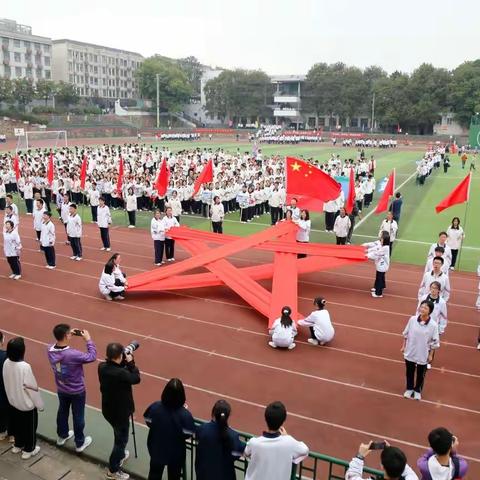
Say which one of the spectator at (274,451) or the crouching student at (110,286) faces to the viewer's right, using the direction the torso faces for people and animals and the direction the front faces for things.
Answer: the crouching student

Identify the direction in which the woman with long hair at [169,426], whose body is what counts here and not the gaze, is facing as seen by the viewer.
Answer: away from the camera

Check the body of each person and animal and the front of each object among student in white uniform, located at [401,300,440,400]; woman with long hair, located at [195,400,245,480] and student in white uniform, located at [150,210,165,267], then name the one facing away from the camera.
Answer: the woman with long hair

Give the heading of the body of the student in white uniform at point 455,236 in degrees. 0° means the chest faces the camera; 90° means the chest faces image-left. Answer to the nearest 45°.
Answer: approximately 0°

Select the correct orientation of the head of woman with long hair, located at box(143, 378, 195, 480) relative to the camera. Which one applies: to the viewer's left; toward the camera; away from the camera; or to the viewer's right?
away from the camera

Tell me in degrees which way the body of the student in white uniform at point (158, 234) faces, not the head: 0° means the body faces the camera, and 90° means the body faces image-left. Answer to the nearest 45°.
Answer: approximately 315°

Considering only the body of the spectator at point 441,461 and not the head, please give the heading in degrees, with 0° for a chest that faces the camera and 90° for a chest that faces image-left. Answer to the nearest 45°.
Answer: approximately 180°

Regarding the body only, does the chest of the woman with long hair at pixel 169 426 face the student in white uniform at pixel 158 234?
yes

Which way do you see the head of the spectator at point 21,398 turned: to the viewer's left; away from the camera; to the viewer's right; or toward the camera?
away from the camera

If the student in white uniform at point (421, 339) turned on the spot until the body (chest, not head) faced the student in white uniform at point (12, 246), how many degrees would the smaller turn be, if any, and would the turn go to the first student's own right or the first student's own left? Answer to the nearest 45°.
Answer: approximately 90° to the first student's own right

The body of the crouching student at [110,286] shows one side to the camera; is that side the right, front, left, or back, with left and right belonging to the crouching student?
right

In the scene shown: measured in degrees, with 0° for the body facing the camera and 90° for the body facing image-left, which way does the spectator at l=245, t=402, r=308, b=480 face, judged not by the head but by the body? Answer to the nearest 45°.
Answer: approximately 180°

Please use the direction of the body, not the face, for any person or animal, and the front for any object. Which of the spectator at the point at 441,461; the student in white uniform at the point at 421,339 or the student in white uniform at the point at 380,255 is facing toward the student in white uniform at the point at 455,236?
the spectator

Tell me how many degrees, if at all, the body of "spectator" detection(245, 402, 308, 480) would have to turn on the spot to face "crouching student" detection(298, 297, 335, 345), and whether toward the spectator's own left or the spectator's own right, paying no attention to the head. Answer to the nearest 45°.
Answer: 0° — they already face them

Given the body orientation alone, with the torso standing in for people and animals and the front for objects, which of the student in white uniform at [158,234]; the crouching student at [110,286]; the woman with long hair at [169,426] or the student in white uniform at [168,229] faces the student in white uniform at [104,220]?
the woman with long hair

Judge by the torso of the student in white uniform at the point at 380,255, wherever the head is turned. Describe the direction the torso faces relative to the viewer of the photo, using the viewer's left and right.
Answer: facing to the left of the viewer

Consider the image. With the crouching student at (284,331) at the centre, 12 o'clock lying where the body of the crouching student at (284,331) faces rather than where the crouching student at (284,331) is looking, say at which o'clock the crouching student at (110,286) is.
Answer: the crouching student at (110,286) is roughly at 10 o'clock from the crouching student at (284,331).

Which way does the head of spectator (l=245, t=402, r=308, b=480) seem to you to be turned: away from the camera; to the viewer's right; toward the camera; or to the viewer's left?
away from the camera
